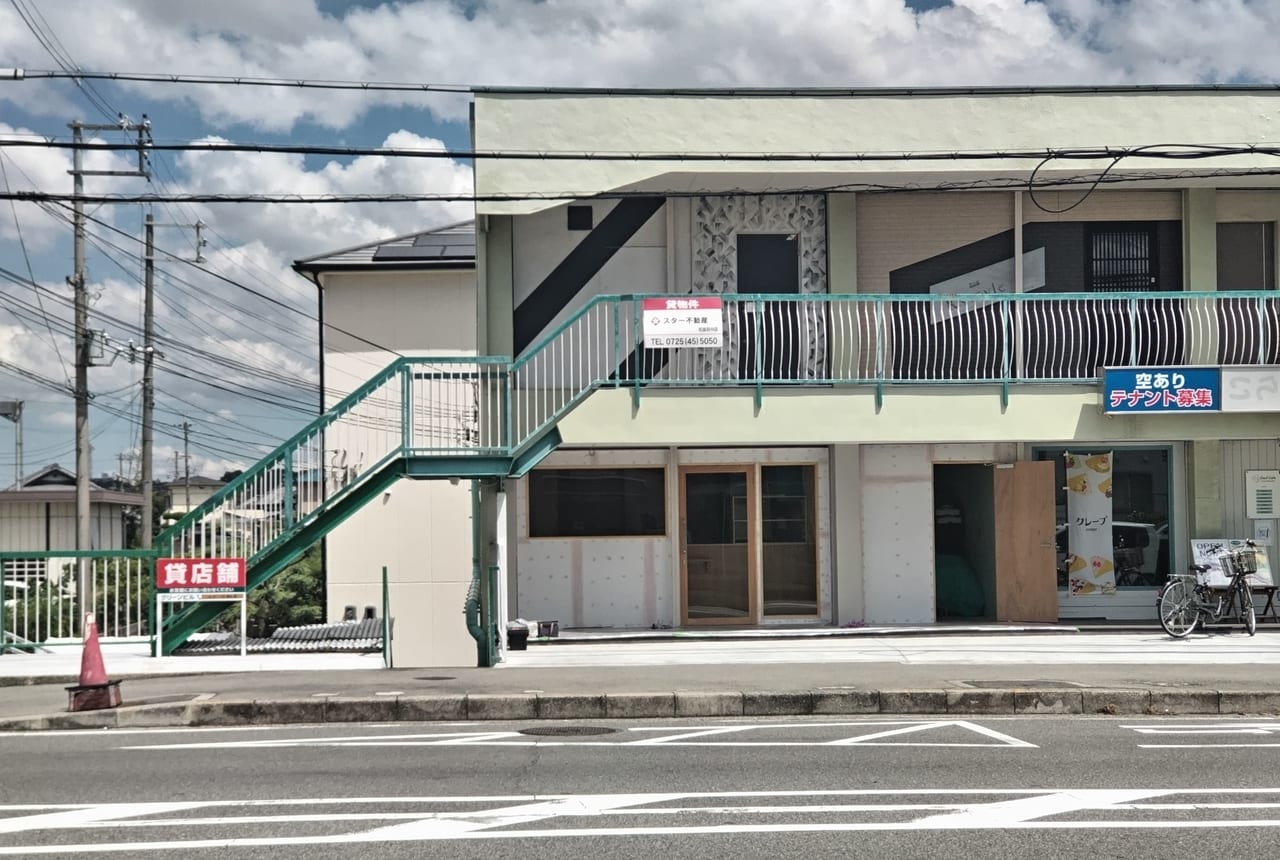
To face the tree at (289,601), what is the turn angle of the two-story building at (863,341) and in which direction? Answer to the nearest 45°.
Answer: approximately 135° to its right

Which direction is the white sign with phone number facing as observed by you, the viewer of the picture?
facing the viewer

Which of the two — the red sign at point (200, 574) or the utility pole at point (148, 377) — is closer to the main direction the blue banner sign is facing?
the red sign

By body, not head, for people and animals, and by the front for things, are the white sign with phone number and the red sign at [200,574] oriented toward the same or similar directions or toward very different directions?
same or similar directions

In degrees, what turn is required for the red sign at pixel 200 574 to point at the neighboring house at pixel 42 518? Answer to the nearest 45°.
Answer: approximately 180°

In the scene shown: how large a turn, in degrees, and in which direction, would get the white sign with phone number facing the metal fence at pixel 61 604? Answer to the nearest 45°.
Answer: approximately 90° to its right

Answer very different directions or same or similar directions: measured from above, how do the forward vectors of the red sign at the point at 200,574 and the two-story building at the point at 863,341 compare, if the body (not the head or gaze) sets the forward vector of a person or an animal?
same or similar directions

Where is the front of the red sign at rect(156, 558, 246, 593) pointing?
toward the camera

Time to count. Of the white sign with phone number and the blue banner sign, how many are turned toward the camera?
2

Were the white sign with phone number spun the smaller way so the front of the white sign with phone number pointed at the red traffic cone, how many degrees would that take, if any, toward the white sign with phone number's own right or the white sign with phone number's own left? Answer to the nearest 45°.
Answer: approximately 45° to the white sign with phone number's own right

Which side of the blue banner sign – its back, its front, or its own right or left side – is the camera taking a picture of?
front
